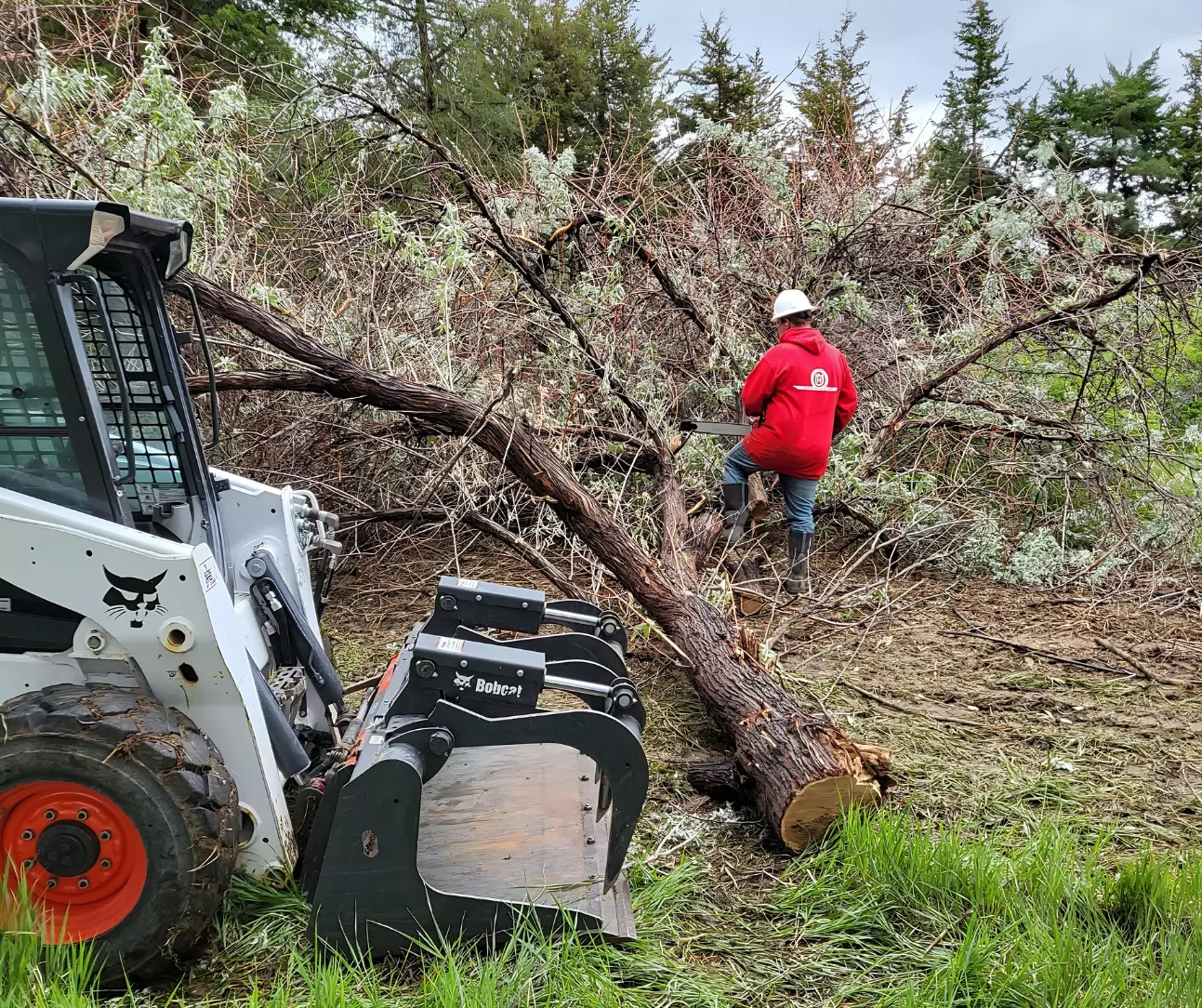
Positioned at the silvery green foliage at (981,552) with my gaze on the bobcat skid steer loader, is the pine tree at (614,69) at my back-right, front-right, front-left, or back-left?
back-right

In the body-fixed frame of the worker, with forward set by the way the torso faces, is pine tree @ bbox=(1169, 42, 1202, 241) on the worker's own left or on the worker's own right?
on the worker's own right

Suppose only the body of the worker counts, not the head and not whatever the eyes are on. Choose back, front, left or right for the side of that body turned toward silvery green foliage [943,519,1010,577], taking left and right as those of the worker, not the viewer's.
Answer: right

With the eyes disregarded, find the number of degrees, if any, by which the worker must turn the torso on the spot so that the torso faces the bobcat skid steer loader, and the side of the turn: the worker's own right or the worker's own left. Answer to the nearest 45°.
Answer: approximately 135° to the worker's own left

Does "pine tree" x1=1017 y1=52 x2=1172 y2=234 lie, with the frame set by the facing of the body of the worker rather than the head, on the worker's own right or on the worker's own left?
on the worker's own right

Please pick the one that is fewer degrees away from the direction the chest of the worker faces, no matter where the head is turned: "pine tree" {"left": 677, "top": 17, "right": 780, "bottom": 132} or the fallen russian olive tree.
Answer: the pine tree

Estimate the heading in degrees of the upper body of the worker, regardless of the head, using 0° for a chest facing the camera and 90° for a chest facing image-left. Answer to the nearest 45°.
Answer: approximately 135°

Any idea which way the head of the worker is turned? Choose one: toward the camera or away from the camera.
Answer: away from the camera

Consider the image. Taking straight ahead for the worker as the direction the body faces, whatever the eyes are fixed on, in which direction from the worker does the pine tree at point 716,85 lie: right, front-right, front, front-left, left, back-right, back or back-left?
front-right

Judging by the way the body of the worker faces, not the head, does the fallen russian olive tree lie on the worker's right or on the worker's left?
on the worker's left

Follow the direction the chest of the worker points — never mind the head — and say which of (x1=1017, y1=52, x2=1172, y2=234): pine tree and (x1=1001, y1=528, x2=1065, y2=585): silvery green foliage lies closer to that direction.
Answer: the pine tree
